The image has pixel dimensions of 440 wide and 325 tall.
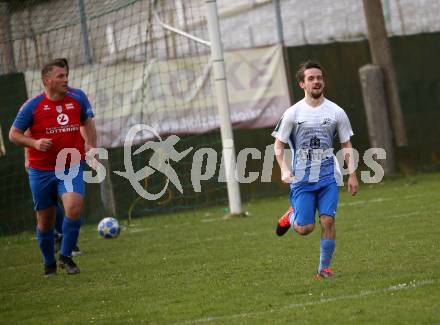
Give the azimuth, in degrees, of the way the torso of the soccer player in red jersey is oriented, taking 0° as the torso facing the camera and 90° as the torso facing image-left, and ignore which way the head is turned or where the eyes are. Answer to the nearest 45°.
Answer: approximately 0°

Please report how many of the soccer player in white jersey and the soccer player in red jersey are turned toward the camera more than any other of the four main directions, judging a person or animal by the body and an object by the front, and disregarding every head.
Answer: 2

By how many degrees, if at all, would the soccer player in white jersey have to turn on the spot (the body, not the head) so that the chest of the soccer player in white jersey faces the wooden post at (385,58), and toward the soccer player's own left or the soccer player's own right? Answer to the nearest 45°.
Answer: approximately 180°

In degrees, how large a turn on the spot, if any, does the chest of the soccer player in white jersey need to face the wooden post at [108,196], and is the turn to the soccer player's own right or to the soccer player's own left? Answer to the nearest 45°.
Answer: approximately 135° to the soccer player's own right
